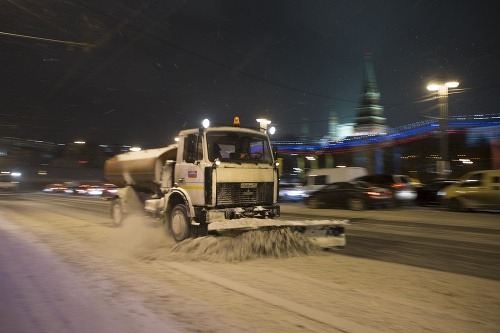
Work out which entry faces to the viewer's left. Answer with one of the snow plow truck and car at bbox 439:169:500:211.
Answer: the car

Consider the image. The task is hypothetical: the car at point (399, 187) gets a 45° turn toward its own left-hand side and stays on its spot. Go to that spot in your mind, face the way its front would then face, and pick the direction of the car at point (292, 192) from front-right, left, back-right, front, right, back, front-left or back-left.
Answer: front-right

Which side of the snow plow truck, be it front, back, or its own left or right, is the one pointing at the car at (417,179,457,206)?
left

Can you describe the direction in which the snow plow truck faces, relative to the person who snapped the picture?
facing the viewer and to the right of the viewer

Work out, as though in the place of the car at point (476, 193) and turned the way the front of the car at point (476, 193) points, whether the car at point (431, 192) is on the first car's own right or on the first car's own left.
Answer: on the first car's own right

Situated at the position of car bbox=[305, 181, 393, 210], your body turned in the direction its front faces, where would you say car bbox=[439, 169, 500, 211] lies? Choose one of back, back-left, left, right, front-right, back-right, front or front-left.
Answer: back-right

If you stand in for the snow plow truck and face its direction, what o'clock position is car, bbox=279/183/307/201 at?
The car is roughly at 8 o'clock from the snow plow truck.

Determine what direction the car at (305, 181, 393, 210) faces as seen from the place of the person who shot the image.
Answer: facing away from the viewer and to the left of the viewer

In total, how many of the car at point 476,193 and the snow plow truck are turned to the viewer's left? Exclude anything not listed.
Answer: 1

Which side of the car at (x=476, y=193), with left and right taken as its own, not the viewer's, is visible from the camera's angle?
left

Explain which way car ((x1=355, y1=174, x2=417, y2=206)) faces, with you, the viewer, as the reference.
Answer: facing away from the viewer and to the left of the viewer
